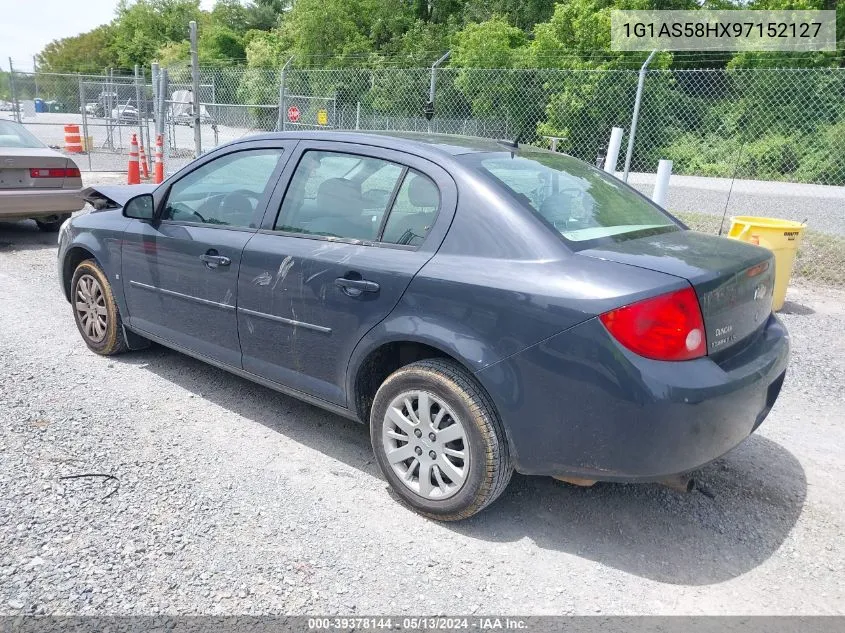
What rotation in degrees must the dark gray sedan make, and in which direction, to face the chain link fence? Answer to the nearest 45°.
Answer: approximately 45° to its right

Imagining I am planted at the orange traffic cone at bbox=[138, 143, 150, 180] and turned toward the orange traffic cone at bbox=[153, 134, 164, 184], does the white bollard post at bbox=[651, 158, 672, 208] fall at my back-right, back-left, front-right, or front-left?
front-left

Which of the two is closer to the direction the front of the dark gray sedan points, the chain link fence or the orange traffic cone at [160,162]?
the orange traffic cone

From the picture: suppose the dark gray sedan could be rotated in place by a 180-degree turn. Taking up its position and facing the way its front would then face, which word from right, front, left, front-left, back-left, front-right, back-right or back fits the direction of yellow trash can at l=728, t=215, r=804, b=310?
left

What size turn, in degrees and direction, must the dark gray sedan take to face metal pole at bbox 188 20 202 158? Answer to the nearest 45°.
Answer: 0° — it already faces it

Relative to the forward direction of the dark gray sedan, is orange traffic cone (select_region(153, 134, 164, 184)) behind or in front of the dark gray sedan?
in front

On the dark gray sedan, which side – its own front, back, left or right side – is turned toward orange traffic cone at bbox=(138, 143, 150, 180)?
front

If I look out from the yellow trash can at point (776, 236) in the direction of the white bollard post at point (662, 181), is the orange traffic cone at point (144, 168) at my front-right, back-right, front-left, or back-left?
front-left

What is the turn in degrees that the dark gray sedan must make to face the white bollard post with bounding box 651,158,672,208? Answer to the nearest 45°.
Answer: approximately 90° to its right

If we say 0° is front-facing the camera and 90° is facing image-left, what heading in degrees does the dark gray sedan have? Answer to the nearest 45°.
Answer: approximately 135°
